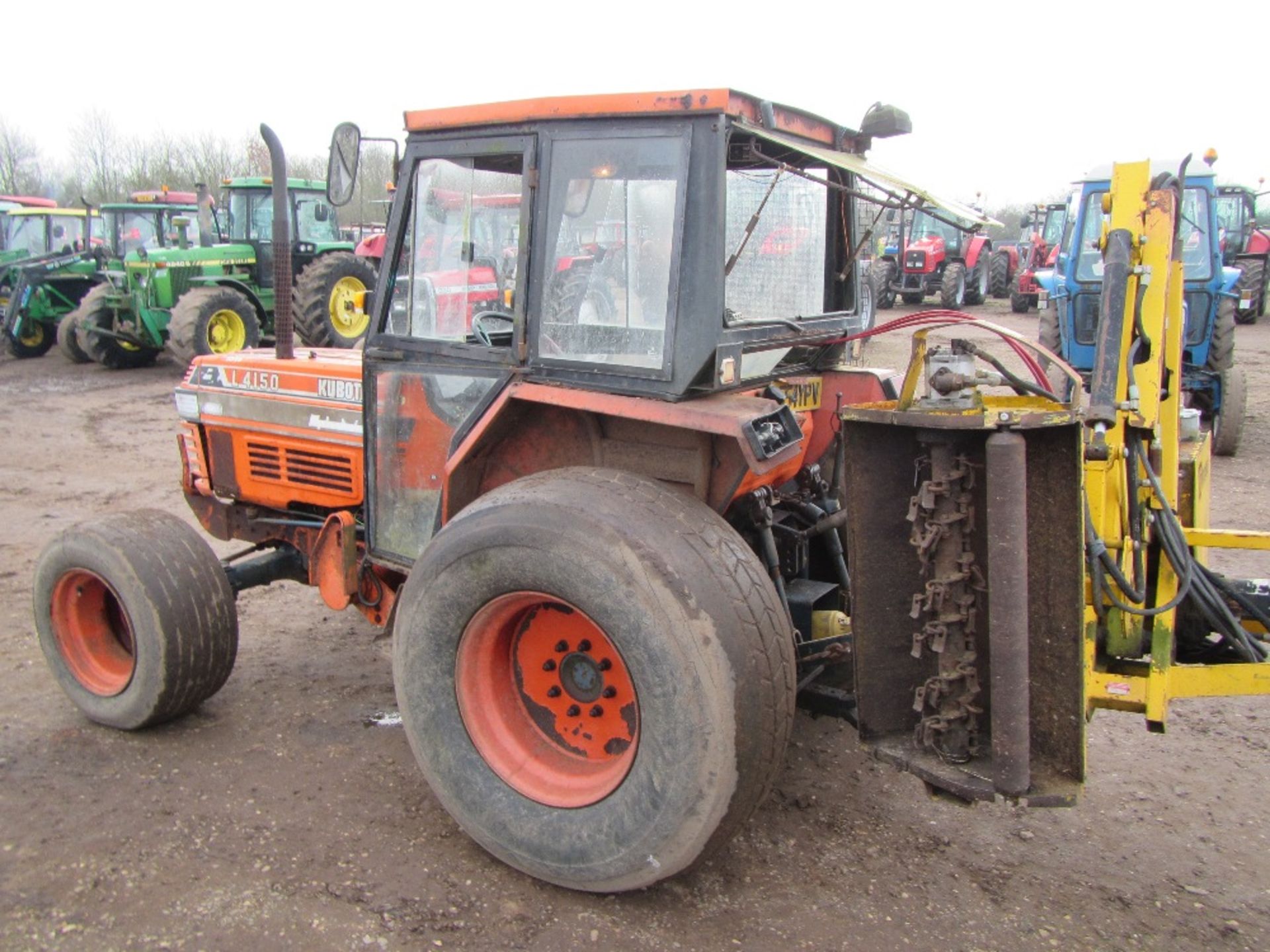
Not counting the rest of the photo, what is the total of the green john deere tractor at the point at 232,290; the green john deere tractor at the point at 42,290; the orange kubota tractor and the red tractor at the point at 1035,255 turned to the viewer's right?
0

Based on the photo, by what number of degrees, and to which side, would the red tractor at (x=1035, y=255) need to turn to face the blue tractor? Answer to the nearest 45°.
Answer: approximately 45° to its left

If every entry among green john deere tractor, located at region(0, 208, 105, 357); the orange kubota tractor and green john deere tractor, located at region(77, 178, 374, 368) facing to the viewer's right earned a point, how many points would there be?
0

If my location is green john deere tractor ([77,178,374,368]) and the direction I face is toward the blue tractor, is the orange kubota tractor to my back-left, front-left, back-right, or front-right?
front-right

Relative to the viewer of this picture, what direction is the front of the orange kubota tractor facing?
facing away from the viewer and to the left of the viewer

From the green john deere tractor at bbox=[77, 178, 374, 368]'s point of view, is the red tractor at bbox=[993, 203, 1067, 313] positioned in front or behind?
behind

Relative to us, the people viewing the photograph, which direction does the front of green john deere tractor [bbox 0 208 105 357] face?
facing the viewer and to the left of the viewer

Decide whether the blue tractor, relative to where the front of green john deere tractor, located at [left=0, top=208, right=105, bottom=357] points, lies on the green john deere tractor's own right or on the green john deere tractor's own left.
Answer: on the green john deere tractor's own left

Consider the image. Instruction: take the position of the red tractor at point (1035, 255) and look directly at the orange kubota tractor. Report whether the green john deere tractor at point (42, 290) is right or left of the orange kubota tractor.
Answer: right

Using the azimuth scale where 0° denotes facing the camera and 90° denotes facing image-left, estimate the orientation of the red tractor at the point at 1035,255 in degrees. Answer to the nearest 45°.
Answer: approximately 45°
